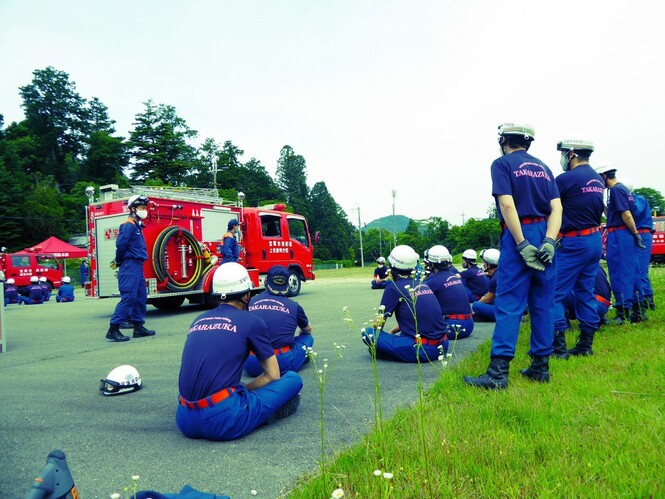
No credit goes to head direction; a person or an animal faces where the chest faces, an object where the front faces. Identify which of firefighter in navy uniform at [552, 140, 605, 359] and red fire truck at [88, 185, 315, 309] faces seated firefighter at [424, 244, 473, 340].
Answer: the firefighter in navy uniform

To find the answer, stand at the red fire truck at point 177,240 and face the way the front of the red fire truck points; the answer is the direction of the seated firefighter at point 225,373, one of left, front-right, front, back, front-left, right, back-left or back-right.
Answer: back-right

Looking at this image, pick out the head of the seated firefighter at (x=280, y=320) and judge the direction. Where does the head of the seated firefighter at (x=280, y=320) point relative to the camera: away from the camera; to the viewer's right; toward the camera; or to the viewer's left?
away from the camera

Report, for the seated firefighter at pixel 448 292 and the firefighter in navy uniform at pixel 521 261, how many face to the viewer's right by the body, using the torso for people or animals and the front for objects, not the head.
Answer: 0

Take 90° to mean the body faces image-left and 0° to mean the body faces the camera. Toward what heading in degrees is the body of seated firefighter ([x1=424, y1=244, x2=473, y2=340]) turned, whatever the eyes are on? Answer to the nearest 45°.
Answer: approximately 135°

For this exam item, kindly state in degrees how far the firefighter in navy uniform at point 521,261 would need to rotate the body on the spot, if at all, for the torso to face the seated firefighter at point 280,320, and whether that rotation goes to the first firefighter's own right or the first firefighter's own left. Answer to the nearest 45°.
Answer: approximately 45° to the first firefighter's own left

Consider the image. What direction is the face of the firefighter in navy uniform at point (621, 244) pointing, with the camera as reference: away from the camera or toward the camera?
away from the camera

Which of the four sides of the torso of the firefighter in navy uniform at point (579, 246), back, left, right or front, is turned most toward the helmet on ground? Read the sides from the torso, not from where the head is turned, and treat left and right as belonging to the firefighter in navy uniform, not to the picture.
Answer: left

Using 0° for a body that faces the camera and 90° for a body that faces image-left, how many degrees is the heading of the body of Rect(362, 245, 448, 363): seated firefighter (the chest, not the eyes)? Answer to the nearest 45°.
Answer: approximately 135°

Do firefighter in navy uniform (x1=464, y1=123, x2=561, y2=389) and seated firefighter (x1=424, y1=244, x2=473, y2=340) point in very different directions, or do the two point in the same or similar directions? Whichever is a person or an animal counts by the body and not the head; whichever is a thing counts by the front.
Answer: same or similar directions

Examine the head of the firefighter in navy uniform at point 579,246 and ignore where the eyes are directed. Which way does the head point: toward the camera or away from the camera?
away from the camera

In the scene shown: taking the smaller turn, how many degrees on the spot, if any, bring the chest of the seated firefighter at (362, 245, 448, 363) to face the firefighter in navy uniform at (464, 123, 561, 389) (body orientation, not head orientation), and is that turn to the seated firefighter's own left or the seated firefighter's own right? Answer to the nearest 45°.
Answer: approximately 180°

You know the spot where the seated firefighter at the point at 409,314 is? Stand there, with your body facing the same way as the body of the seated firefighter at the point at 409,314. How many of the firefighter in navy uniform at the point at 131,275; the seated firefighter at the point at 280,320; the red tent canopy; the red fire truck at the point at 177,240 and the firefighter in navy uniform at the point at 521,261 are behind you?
1

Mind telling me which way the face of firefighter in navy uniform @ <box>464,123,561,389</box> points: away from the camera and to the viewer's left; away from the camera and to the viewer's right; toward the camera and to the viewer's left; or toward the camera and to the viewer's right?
away from the camera and to the viewer's left

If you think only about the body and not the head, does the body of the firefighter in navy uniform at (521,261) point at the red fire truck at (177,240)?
yes

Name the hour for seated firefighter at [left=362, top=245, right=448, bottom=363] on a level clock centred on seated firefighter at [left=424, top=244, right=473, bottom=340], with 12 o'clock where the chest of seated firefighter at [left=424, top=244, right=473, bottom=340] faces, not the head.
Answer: seated firefighter at [left=362, top=245, right=448, bottom=363] is roughly at 8 o'clock from seated firefighter at [left=424, top=244, right=473, bottom=340].
